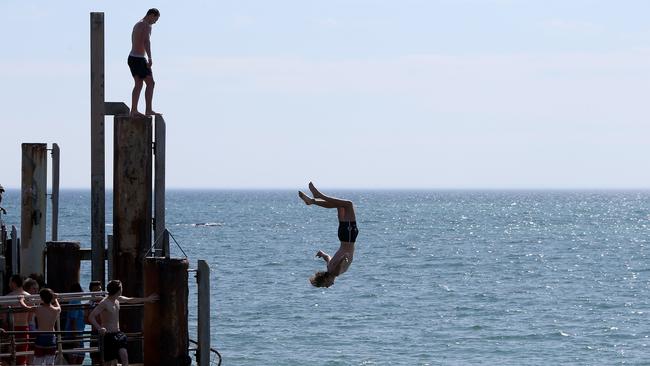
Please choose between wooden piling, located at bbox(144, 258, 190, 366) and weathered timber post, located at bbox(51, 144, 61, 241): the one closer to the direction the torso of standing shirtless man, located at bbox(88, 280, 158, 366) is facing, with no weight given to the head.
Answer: the wooden piling

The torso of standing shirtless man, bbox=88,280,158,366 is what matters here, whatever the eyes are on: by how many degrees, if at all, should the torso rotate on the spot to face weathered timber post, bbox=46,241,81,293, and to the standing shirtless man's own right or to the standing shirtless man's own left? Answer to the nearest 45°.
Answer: approximately 135° to the standing shirtless man's own left

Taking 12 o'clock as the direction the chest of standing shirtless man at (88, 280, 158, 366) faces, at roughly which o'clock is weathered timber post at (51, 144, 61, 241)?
The weathered timber post is roughly at 7 o'clock from the standing shirtless man.

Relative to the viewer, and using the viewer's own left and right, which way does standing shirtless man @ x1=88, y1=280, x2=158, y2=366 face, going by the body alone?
facing the viewer and to the right of the viewer

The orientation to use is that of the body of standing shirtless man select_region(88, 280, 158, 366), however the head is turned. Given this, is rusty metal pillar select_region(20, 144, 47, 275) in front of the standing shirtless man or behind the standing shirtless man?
behind
